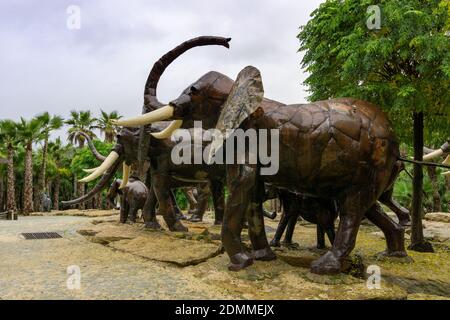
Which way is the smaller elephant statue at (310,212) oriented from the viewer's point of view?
to the viewer's left

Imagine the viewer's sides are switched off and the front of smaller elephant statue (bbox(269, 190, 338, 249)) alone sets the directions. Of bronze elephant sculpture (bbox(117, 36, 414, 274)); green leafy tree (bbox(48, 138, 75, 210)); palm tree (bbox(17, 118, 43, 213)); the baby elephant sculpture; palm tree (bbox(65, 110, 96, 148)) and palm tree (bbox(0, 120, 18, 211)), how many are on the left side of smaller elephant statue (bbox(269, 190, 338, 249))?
1

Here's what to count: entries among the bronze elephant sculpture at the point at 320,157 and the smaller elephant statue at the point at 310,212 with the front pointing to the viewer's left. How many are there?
2

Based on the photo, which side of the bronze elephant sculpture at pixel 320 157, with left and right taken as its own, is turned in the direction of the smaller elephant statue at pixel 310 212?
right

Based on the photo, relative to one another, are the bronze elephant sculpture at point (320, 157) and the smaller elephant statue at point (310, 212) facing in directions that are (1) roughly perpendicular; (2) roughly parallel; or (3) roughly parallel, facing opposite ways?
roughly parallel

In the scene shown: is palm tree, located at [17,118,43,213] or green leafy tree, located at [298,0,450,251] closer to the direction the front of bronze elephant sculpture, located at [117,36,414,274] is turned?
the palm tree

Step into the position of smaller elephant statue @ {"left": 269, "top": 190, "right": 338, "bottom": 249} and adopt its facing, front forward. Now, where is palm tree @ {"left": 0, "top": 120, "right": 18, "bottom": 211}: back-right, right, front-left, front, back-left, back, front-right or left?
front-right

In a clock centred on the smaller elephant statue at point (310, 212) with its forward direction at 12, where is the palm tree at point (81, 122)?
The palm tree is roughly at 2 o'clock from the smaller elephant statue.

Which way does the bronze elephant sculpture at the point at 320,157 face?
to the viewer's left

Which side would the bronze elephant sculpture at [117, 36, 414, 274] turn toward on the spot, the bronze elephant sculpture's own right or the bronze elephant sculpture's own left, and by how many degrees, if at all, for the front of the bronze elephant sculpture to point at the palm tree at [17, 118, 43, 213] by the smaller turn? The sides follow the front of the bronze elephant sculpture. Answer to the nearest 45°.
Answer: approximately 45° to the bronze elephant sculpture's own right
